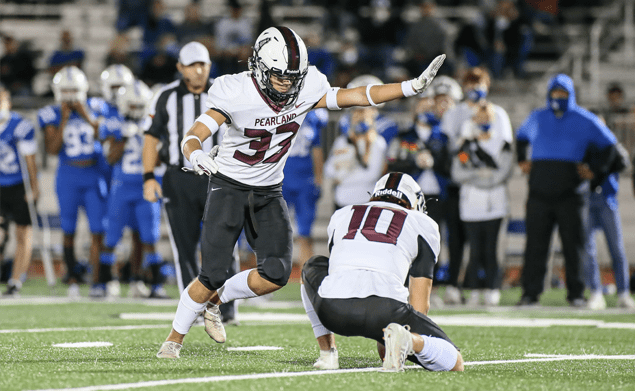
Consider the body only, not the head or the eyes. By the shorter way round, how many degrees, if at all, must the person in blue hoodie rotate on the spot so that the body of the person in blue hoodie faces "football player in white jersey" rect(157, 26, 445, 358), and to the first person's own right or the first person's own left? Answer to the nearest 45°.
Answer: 0° — they already face them

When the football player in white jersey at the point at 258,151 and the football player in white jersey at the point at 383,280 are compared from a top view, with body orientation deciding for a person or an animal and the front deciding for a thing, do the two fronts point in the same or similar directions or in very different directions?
very different directions

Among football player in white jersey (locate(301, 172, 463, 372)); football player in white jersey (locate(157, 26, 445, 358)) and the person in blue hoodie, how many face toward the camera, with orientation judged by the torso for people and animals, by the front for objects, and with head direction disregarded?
2

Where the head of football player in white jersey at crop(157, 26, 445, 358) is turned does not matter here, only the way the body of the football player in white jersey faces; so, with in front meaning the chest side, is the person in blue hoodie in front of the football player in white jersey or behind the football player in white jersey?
behind

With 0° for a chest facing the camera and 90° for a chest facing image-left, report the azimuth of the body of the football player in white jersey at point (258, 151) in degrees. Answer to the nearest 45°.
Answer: approximately 0°

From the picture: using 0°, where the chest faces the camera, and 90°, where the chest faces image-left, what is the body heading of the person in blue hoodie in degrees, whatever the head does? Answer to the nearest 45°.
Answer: approximately 0°

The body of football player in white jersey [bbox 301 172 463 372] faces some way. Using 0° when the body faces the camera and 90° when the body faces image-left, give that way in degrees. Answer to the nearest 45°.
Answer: approximately 180°

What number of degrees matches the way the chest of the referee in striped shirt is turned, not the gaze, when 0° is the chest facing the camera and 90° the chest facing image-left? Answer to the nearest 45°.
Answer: approximately 315°

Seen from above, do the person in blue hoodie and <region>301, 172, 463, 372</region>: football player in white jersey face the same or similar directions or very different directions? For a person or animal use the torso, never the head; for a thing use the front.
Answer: very different directions

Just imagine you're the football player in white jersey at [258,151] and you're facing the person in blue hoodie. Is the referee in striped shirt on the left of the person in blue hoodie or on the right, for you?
left
